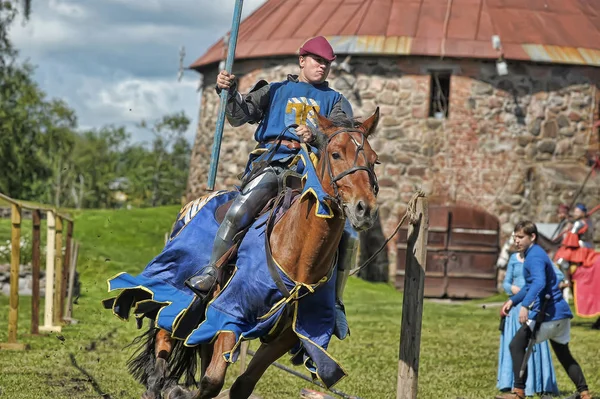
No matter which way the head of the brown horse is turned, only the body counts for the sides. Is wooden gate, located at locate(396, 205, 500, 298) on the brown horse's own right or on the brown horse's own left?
on the brown horse's own left

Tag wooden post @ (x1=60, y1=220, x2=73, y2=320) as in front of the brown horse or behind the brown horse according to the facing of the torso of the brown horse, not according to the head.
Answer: behind

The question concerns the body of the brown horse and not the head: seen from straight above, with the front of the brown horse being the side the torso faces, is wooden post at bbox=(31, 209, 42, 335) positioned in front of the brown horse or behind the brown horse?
behind

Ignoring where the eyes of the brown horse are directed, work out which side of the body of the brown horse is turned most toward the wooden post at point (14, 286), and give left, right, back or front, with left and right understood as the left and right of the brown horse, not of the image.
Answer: back

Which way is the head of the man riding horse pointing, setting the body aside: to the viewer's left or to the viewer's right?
to the viewer's right

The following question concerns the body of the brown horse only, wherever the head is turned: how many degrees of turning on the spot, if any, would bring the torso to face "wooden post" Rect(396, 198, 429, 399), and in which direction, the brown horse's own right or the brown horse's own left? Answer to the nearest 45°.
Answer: approximately 90° to the brown horse's own left

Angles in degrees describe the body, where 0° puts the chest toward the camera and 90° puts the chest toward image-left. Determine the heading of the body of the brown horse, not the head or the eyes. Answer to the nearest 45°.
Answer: approximately 315°
